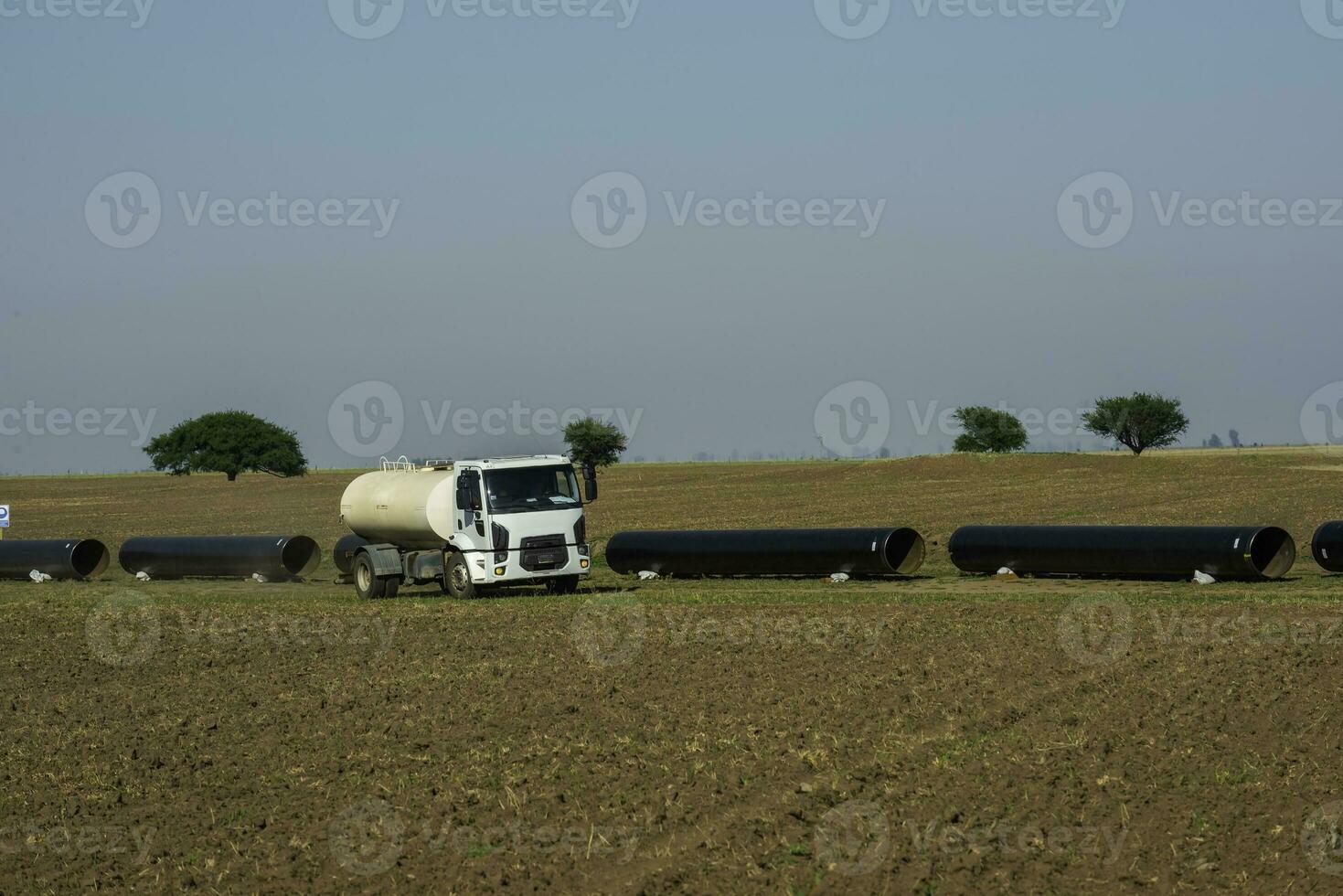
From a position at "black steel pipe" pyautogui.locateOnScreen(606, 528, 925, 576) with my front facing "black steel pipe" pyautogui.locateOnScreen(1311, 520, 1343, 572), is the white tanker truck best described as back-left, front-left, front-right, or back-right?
back-right

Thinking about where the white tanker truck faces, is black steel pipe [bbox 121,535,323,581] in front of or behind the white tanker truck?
behind

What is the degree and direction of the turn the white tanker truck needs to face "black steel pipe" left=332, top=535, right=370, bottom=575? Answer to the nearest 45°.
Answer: approximately 180°

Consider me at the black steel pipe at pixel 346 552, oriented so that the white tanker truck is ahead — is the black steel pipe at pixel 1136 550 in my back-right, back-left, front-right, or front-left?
front-left

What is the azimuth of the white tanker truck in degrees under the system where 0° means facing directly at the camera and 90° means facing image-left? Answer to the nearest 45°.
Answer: approximately 315°

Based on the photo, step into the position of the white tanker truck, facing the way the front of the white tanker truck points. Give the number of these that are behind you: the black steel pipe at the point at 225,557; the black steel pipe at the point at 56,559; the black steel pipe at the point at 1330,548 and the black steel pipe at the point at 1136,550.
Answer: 2

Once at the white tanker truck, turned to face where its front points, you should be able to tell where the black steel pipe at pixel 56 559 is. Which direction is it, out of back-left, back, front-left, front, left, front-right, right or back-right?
back

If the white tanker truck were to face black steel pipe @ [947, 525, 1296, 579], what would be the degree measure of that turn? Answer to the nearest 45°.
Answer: approximately 45° to its left

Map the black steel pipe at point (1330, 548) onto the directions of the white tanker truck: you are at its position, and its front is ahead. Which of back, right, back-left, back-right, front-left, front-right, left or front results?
front-left

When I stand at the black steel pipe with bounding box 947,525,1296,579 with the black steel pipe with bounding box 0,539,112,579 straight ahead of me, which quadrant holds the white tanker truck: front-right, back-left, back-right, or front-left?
front-left
